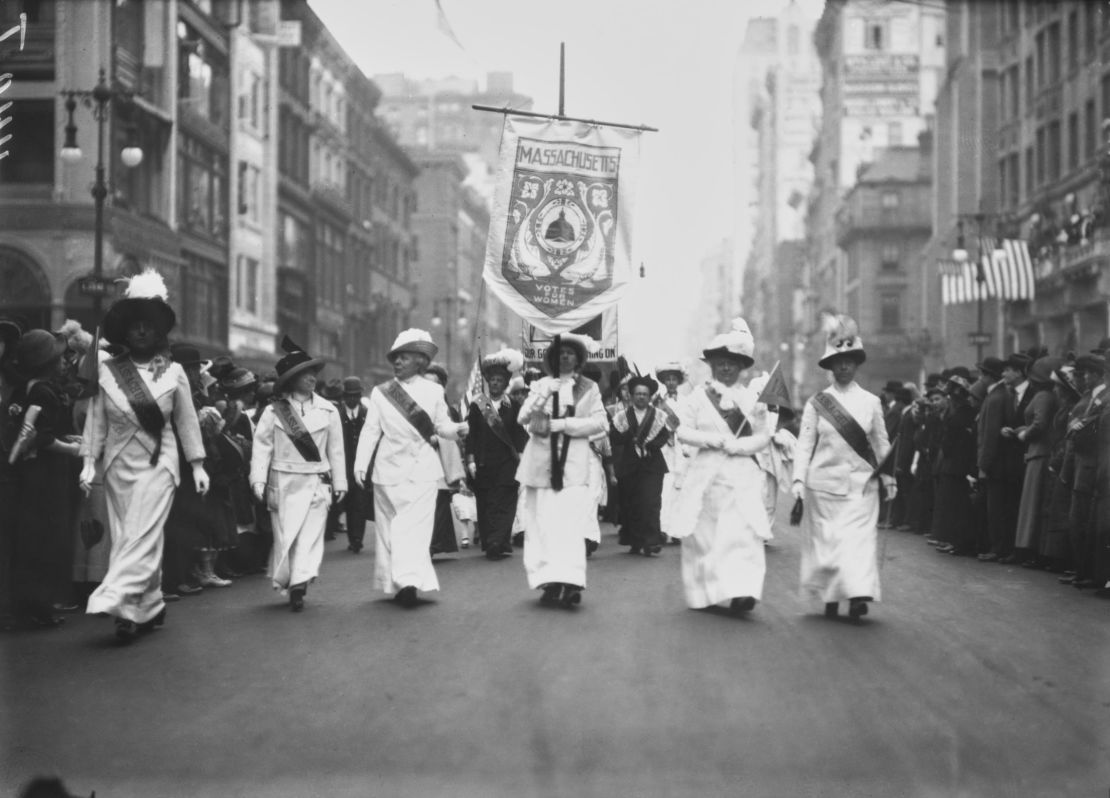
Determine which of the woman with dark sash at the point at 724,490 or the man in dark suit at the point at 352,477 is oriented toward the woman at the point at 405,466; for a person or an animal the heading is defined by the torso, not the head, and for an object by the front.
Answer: the man in dark suit

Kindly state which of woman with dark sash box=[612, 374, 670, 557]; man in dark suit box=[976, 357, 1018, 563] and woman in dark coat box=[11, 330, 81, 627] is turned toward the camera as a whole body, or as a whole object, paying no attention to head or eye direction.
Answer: the woman with dark sash

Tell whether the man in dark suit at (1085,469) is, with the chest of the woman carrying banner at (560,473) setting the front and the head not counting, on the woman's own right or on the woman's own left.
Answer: on the woman's own left

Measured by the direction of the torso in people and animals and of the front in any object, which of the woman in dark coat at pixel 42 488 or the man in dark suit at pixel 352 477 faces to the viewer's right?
the woman in dark coat

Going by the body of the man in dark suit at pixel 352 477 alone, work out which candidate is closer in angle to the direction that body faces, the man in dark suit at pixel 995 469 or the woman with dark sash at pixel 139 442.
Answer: the woman with dark sash

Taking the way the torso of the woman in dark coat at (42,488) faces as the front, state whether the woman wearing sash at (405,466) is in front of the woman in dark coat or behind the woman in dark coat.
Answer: in front

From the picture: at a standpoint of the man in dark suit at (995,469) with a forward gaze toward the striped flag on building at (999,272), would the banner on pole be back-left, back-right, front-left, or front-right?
back-left

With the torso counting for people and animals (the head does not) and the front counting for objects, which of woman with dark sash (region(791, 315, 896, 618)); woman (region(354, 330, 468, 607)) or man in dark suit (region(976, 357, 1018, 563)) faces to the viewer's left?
the man in dark suit

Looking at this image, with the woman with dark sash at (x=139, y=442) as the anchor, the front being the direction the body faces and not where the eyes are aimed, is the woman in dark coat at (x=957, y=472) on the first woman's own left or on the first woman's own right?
on the first woman's own left

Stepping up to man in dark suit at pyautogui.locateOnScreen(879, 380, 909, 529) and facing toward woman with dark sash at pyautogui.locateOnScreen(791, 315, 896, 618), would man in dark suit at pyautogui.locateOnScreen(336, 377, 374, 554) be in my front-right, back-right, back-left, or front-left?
front-right

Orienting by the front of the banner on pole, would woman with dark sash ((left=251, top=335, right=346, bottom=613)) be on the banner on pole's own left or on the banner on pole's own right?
on the banner on pole's own right

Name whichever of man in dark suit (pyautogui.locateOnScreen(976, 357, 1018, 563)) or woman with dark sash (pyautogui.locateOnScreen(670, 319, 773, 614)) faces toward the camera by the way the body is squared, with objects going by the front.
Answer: the woman with dark sash

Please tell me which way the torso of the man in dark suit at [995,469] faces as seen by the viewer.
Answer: to the viewer's left

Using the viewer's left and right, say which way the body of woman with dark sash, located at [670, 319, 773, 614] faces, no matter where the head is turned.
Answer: facing the viewer

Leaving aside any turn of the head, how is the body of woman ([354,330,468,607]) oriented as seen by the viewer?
toward the camera
